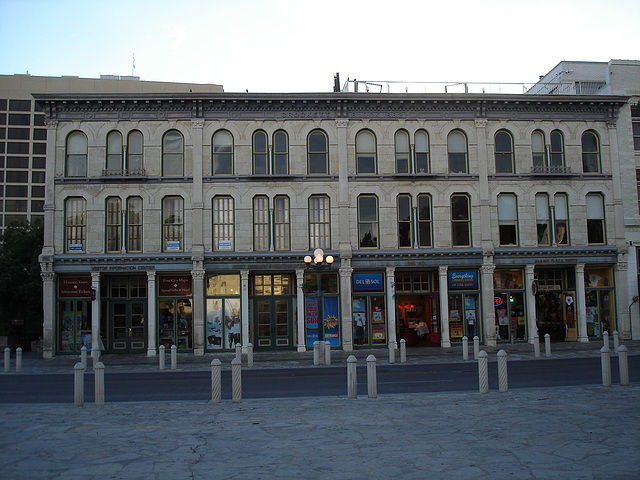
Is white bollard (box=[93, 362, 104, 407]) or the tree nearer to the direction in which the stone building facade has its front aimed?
the white bollard

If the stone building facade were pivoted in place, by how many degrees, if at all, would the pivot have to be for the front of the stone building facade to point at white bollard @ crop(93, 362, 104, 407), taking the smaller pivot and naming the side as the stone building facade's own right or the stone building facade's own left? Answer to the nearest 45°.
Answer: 0° — it already faces it

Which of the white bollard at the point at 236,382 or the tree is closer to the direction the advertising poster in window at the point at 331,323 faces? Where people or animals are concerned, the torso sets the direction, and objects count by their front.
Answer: the white bollard

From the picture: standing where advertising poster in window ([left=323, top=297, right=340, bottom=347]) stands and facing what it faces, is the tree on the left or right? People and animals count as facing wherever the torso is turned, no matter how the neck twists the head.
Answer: on its right

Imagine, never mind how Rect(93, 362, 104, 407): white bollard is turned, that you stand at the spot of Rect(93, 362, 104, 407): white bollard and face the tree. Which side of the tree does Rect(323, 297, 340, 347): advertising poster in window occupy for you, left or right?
right

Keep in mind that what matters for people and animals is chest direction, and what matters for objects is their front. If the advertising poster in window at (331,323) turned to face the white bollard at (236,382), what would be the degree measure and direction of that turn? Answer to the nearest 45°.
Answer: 0° — it already faces it

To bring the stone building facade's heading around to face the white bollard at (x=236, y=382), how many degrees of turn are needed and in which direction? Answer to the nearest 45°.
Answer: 0° — it already faces it

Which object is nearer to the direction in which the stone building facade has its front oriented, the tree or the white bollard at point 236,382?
the white bollard

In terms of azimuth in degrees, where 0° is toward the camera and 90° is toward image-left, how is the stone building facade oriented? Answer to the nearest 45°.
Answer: approximately 0°
